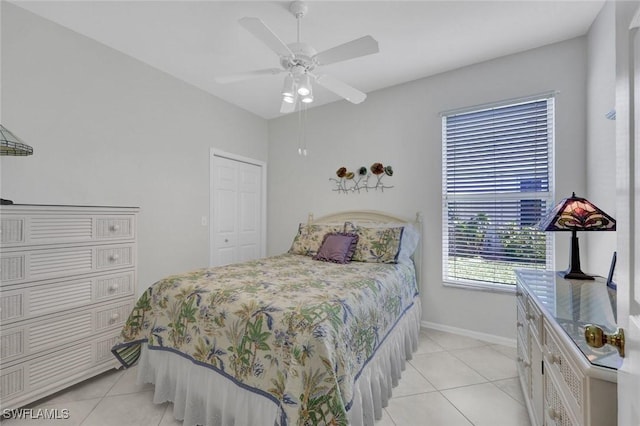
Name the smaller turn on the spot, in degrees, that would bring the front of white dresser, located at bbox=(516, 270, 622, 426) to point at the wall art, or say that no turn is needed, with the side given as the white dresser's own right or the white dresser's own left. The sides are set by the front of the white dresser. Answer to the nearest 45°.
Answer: approximately 45° to the white dresser's own right

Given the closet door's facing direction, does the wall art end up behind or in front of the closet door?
in front

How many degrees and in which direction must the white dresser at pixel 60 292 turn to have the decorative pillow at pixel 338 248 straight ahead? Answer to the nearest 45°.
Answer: approximately 45° to its left

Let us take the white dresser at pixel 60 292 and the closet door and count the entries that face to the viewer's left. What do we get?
0

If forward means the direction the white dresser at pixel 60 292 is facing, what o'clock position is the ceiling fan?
The ceiling fan is roughly at 12 o'clock from the white dresser.

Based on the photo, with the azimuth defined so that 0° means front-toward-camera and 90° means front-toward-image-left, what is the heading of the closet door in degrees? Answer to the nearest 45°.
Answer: approximately 315°

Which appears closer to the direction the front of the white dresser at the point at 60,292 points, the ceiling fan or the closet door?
the ceiling fan

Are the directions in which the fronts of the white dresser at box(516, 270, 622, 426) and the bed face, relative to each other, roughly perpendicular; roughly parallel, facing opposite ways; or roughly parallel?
roughly perpendicular

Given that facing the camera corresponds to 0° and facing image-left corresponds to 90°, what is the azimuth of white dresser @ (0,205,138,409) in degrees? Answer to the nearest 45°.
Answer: approximately 315°

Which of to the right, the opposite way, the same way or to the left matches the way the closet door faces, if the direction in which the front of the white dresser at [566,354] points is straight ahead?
the opposite way

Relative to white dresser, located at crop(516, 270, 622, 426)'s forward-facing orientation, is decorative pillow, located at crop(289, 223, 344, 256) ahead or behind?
ahead

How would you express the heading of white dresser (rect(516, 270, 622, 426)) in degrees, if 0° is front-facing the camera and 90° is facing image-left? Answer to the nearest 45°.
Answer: approximately 90°
